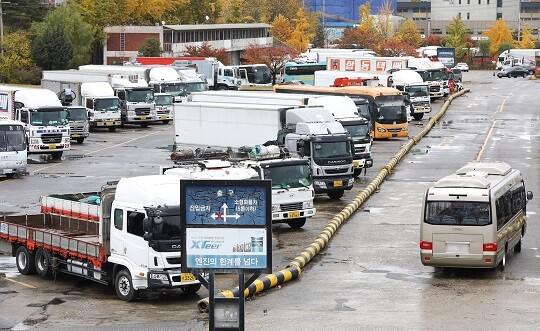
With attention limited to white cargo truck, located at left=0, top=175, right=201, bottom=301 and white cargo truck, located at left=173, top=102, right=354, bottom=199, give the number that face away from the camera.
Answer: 0

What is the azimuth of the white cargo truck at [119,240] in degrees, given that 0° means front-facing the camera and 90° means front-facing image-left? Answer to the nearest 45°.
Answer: approximately 315°

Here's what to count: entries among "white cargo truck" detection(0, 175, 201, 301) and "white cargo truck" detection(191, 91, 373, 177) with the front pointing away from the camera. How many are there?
0

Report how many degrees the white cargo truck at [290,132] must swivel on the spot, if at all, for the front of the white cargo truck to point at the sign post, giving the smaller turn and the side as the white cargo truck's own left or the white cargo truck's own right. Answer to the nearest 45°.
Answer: approximately 45° to the white cargo truck's own right

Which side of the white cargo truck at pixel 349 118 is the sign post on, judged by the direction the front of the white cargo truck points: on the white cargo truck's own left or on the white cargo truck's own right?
on the white cargo truck's own right

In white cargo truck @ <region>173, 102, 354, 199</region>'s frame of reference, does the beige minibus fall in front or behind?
in front

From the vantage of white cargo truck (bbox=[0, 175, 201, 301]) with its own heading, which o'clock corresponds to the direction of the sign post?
The sign post is roughly at 1 o'clock from the white cargo truck.

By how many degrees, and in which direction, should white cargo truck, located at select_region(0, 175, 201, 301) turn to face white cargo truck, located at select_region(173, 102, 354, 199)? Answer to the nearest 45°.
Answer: approximately 135° to its left

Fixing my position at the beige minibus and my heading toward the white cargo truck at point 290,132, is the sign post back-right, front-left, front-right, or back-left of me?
back-left

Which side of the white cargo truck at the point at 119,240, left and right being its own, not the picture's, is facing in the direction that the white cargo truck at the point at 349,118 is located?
left

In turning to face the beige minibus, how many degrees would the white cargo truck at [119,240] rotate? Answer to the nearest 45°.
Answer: approximately 45° to its left

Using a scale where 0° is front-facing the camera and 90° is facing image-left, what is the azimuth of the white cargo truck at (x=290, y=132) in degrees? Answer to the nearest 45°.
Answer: approximately 315°

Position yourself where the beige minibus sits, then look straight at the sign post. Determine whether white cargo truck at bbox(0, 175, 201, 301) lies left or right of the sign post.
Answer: right

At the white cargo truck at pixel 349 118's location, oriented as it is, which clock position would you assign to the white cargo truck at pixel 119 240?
the white cargo truck at pixel 119 240 is roughly at 2 o'clock from the white cargo truck at pixel 349 118.
